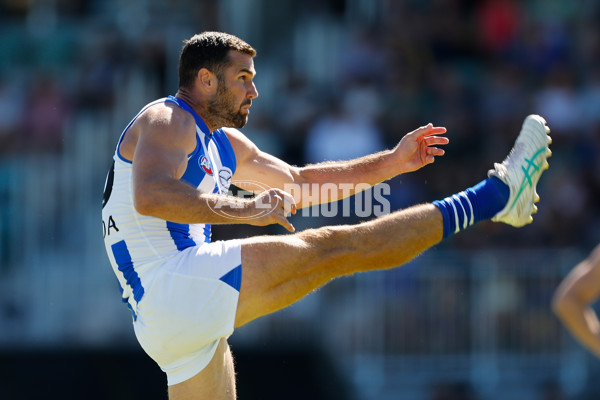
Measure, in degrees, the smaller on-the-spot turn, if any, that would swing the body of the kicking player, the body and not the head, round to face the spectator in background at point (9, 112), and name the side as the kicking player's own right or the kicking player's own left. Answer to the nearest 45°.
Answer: approximately 135° to the kicking player's own left

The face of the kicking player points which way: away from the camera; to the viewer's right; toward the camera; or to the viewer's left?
to the viewer's right

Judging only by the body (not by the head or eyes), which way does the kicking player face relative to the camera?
to the viewer's right
